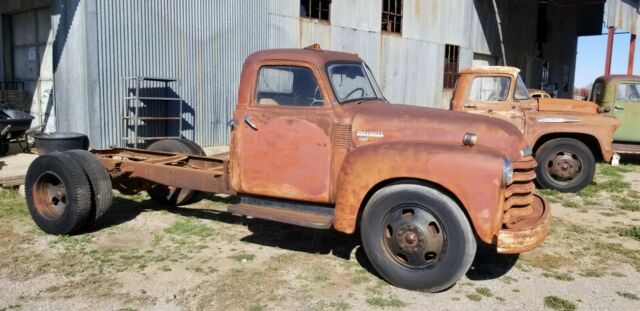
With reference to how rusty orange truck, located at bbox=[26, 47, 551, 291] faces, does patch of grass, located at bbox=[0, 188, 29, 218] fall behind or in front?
behind

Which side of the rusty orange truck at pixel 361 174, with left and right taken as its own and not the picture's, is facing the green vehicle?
left

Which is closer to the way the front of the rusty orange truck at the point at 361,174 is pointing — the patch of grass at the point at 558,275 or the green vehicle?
the patch of grass

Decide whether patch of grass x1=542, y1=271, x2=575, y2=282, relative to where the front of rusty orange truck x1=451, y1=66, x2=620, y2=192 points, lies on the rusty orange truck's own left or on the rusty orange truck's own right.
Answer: on the rusty orange truck's own right

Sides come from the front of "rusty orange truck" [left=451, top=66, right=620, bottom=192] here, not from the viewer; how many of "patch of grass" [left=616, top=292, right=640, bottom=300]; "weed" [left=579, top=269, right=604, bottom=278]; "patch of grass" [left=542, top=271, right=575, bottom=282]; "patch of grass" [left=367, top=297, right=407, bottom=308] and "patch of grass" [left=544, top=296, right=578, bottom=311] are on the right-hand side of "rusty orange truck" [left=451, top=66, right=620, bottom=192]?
5

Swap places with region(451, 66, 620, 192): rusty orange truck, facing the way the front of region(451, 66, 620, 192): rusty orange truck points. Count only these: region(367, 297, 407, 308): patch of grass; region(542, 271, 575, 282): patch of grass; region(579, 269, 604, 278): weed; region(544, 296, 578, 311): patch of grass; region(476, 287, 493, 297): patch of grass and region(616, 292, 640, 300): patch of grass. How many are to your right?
6

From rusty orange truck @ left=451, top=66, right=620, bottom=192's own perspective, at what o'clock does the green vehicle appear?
The green vehicle is roughly at 10 o'clock from the rusty orange truck.

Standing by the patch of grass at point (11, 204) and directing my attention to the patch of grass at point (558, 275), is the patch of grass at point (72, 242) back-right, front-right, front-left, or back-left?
front-right

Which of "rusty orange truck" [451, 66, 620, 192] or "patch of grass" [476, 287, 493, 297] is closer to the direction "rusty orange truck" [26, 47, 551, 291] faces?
the patch of grass

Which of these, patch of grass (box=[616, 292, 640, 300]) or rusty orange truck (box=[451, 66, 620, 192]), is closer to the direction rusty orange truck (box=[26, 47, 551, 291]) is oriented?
the patch of grass

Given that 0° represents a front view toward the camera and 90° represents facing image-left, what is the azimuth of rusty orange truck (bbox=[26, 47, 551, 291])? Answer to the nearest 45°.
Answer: approximately 315°

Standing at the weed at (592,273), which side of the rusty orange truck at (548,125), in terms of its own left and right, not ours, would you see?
right

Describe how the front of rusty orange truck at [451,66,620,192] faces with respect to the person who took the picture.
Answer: facing to the right of the viewer

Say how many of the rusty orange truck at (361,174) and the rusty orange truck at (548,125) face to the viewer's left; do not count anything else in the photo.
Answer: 0

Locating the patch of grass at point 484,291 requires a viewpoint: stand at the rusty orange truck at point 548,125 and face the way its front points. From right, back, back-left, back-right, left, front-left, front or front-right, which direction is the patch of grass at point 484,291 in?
right

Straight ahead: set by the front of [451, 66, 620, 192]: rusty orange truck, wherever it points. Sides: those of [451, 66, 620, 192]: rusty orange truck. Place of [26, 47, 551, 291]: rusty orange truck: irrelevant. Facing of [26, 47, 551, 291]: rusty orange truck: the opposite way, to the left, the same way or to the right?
the same way

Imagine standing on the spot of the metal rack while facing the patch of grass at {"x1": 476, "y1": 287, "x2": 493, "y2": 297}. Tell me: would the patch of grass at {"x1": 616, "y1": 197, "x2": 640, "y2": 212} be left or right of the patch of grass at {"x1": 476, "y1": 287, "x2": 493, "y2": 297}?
left
